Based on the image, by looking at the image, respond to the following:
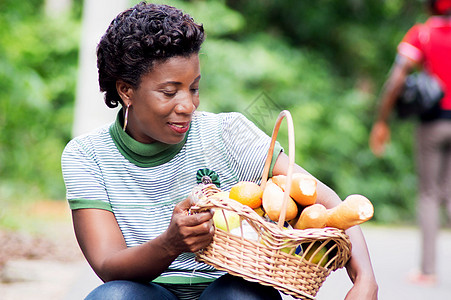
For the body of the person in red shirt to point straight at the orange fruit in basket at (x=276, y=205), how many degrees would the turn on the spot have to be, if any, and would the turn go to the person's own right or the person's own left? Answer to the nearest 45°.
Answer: approximately 180°

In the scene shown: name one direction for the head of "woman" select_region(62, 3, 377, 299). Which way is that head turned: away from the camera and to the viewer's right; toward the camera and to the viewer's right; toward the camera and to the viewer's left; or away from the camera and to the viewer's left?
toward the camera and to the viewer's right

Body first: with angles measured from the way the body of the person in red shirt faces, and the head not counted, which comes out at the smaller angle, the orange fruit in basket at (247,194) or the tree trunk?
the tree trunk

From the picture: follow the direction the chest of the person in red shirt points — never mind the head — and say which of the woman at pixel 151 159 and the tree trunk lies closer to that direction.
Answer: the tree trunk

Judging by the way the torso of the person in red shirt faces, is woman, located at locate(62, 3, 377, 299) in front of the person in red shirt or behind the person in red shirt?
behind

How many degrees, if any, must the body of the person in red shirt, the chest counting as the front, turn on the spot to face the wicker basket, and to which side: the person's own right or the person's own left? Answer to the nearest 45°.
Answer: approximately 180°

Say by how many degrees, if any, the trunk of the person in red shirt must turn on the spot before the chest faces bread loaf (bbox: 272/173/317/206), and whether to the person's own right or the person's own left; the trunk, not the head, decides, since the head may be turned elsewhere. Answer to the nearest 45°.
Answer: approximately 180°

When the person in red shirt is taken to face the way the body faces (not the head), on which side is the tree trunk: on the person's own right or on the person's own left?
on the person's own left

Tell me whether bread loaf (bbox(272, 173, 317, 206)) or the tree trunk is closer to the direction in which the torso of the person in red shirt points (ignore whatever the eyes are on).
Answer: the tree trunk

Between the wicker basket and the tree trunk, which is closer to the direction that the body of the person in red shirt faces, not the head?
the tree trunk

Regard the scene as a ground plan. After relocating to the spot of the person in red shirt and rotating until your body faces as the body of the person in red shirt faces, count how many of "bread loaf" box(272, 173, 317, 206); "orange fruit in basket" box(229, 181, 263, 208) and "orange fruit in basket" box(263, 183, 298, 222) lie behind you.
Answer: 3

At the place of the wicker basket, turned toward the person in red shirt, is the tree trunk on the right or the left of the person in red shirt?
left

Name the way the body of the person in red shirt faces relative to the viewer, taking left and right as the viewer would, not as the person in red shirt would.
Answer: facing away from the viewer

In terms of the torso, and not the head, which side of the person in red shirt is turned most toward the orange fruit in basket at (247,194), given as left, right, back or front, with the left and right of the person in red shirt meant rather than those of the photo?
back

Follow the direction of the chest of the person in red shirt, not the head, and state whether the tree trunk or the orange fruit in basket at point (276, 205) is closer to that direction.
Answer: the tree trunk
